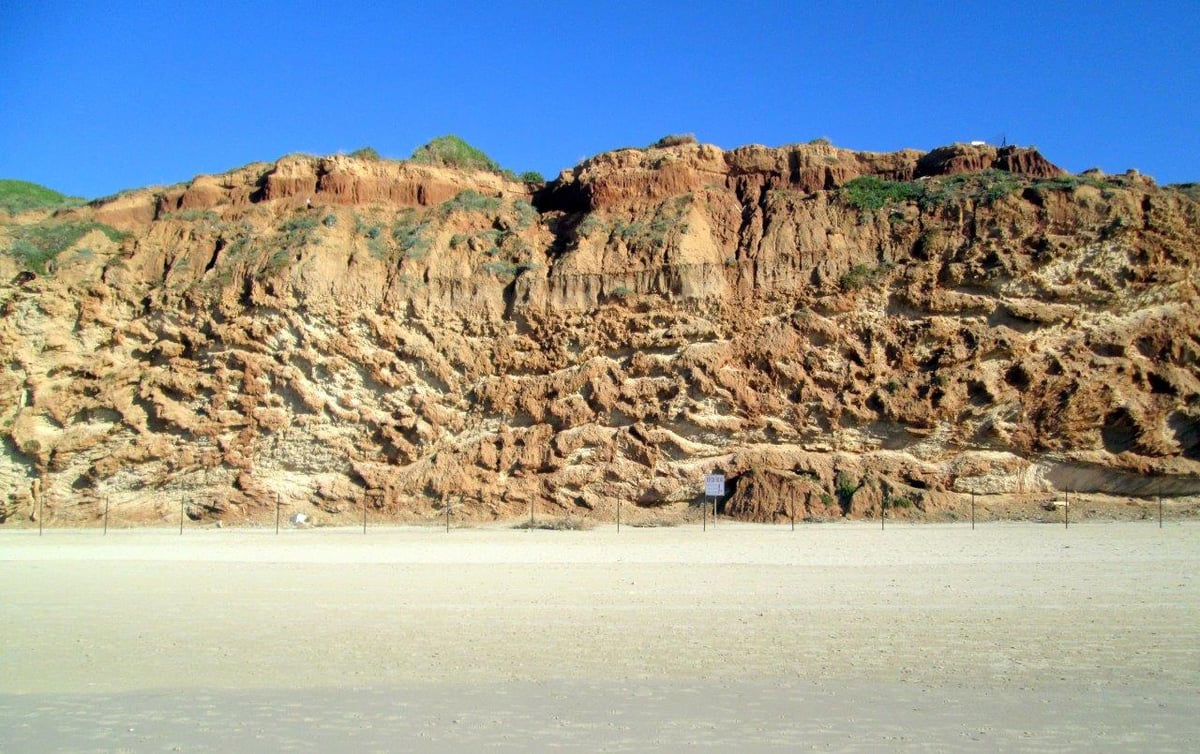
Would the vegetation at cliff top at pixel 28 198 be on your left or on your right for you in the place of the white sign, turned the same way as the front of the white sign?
on your right

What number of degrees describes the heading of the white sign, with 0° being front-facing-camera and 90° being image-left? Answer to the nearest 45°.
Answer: approximately 0°
